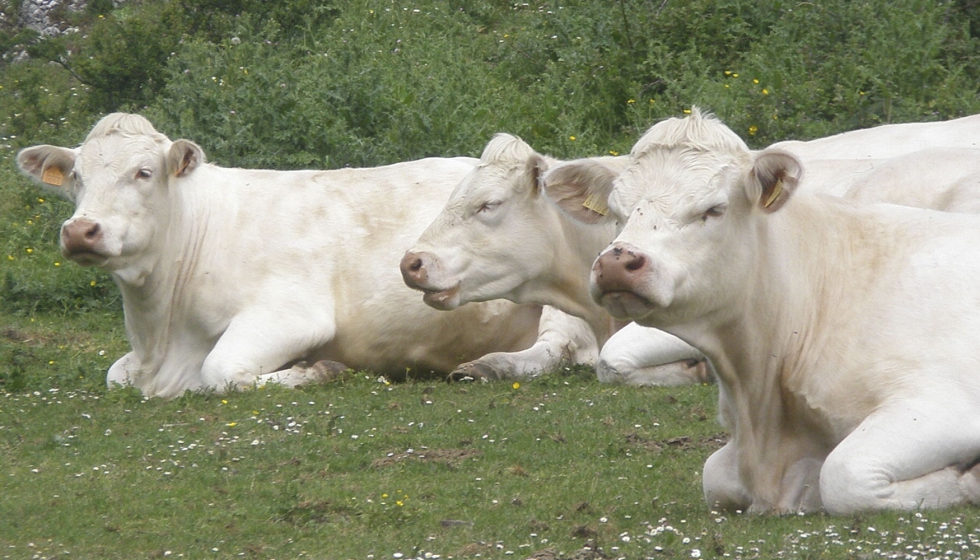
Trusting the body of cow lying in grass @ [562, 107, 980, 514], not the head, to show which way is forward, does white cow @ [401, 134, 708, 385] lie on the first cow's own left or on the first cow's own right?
on the first cow's own right

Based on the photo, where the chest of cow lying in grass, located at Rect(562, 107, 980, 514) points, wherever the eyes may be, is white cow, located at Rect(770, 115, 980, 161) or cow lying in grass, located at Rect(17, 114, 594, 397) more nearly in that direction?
the cow lying in grass

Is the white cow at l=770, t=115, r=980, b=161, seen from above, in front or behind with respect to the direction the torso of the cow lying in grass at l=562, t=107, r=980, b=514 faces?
behind

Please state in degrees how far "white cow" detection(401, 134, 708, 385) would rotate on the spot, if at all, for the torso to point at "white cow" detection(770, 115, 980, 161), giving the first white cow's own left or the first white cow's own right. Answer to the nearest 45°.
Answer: approximately 135° to the first white cow's own right

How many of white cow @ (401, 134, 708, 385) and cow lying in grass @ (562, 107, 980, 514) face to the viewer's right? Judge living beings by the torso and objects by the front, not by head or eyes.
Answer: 0

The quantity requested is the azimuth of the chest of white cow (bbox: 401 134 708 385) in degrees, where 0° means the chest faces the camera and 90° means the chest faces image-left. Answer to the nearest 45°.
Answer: approximately 90°

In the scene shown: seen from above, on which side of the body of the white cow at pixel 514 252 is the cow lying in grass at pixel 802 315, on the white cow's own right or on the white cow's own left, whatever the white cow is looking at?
on the white cow's own left

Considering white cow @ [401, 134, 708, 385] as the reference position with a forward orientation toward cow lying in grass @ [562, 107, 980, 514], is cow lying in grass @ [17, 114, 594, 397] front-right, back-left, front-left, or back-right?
back-right

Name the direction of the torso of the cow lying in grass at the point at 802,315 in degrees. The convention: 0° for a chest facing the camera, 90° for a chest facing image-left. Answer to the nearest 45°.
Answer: approximately 45°

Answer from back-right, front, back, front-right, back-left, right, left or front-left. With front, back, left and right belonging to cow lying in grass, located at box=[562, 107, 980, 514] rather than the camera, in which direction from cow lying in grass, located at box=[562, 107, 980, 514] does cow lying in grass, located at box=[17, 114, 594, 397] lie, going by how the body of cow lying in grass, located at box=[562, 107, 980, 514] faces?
right
